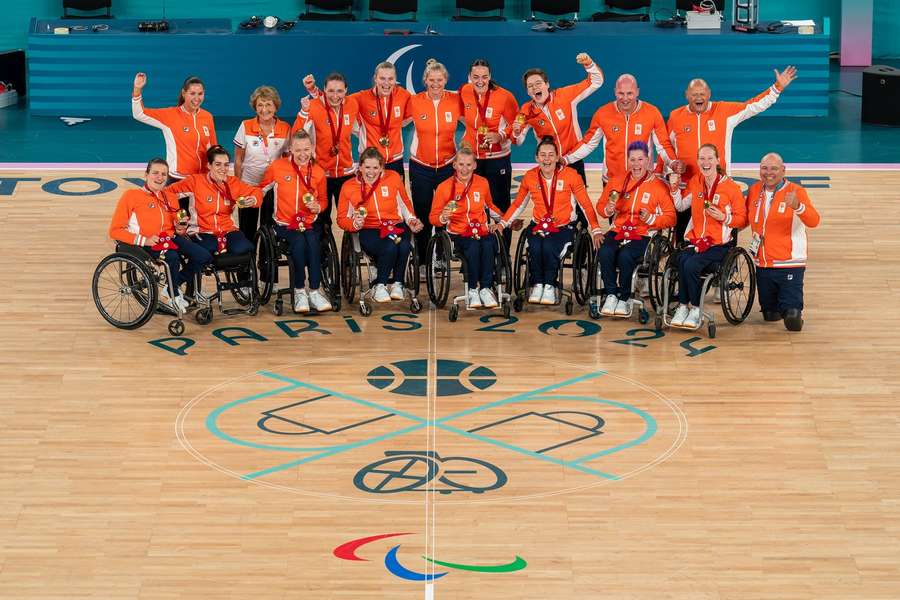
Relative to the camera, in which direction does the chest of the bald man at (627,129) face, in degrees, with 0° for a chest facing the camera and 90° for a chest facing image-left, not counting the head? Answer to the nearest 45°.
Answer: approximately 0°

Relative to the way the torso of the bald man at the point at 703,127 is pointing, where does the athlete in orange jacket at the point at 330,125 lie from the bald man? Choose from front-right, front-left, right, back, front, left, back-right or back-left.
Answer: right

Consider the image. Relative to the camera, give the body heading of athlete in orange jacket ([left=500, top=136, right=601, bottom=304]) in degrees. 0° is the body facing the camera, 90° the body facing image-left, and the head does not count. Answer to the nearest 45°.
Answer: approximately 0°

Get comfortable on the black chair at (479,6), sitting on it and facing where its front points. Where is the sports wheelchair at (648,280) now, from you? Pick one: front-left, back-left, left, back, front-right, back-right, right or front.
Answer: front

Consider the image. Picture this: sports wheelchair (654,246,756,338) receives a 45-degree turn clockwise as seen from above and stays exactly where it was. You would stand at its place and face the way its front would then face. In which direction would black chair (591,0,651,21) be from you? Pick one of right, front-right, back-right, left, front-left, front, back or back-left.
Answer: right

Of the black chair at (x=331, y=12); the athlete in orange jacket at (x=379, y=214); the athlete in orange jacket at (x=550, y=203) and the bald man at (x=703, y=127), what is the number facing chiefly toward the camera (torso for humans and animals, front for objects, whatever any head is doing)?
4

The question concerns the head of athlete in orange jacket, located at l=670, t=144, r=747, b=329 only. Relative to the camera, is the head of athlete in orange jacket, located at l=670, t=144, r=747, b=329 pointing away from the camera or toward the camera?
toward the camera

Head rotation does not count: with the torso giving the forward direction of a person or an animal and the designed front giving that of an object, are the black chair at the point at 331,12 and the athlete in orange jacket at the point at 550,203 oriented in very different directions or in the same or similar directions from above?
same or similar directions

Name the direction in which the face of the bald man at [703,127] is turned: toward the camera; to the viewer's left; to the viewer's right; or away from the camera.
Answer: toward the camera

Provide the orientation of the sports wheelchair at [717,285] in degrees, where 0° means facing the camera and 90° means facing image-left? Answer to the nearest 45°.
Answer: approximately 45°

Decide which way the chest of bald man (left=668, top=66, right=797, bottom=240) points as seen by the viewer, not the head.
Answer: toward the camera

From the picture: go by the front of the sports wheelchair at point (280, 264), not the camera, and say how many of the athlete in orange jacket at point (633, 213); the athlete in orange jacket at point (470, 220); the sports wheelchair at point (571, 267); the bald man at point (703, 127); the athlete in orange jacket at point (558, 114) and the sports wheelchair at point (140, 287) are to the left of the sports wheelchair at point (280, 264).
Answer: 5

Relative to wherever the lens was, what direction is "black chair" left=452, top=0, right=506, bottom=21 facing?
facing the viewer

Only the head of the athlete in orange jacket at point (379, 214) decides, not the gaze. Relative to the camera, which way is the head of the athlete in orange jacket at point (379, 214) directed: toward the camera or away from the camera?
toward the camera

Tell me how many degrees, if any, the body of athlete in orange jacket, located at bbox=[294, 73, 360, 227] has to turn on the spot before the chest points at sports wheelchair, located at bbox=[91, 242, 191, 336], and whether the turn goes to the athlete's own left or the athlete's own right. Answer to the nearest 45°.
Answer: approximately 45° to the athlete's own right
